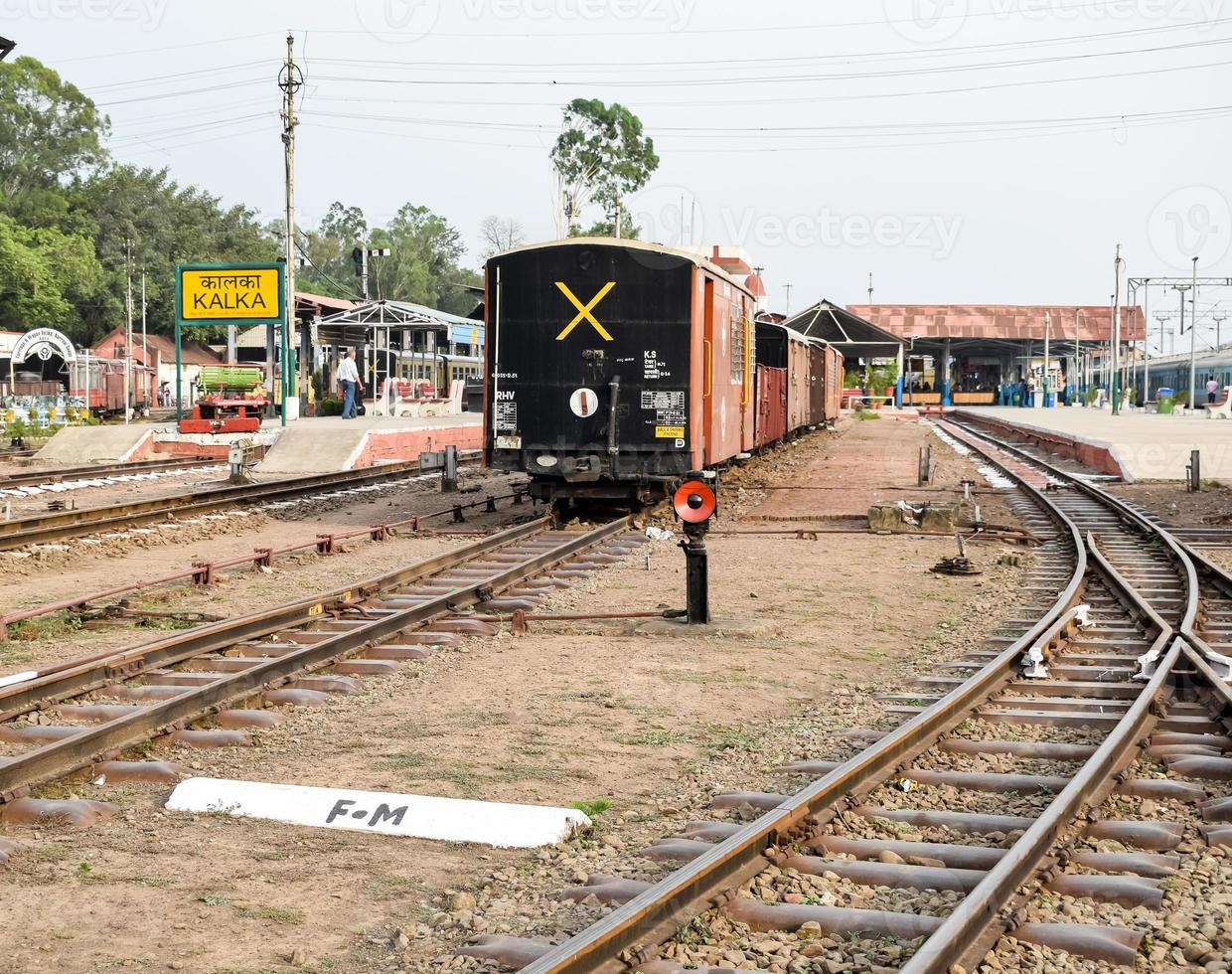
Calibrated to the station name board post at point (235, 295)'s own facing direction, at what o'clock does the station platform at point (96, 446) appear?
The station platform is roughly at 1 o'clock from the station name board post.

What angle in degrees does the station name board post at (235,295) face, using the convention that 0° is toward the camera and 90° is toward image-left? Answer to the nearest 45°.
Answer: approximately 0°

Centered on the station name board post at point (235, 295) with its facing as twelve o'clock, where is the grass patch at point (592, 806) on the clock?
The grass patch is roughly at 12 o'clock from the station name board post.

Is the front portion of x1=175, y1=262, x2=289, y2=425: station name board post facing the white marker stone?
yes

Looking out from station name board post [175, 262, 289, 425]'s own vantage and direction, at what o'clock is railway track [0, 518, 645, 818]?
The railway track is roughly at 12 o'clock from the station name board post.

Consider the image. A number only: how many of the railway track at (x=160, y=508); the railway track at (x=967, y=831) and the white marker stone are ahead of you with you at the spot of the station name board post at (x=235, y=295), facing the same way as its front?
3

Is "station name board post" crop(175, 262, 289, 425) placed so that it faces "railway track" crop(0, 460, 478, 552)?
yes

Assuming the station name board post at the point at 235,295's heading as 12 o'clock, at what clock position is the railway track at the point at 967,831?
The railway track is roughly at 12 o'clock from the station name board post.
